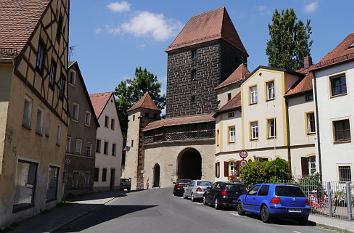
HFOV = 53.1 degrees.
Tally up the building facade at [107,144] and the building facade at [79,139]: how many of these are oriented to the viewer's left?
0

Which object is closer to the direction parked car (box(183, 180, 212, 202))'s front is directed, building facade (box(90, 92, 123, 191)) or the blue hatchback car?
the building facade

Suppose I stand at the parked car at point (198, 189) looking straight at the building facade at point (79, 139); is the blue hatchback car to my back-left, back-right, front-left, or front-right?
back-left

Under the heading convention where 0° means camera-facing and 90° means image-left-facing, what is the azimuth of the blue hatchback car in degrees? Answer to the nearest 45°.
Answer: approximately 135°

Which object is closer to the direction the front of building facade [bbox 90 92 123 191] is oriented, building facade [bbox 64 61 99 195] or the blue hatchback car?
the blue hatchback car

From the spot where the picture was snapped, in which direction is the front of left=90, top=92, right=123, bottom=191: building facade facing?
facing the viewer and to the right of the viewer

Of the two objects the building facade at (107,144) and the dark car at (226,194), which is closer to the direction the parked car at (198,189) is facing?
the building facade

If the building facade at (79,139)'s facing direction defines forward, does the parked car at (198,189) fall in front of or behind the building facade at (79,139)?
in front

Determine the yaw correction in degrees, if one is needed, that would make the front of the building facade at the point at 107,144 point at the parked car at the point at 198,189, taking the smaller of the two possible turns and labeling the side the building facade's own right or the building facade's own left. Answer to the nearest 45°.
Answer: approximately 45° to the building facade's own right

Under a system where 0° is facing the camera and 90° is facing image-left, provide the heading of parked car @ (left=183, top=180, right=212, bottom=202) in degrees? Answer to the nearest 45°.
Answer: approximately 135°
